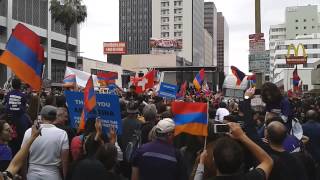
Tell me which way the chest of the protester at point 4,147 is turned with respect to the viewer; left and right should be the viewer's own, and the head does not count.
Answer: facing to the right of the viewer

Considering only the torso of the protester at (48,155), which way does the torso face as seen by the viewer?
away from the camera

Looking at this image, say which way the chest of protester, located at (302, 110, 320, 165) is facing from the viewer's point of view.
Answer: away from the camera

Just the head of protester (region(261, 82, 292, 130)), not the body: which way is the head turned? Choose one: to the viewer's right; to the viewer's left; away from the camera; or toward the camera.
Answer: away from the camera

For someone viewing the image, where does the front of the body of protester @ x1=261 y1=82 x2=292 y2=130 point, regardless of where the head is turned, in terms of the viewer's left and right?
facing away from the viewer and to the left of the viewer

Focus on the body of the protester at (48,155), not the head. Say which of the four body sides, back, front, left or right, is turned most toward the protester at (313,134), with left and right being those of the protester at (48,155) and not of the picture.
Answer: right

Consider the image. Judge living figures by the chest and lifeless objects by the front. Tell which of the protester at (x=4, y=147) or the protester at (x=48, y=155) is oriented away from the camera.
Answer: the protester at (x=48, y=155)

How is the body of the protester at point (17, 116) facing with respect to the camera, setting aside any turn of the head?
away from the camera
